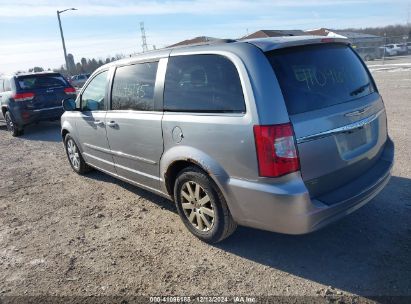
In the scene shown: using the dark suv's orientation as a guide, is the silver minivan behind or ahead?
behind

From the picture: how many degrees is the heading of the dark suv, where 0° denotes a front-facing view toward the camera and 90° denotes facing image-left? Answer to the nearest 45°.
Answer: approximately 135°

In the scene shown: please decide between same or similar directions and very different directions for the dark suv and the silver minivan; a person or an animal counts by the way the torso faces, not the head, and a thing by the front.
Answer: same or similar directions

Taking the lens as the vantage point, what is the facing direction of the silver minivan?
facing away from the viewer and to the left of the viewer

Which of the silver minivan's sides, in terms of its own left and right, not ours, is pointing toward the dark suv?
front

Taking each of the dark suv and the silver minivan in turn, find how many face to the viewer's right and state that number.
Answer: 0
